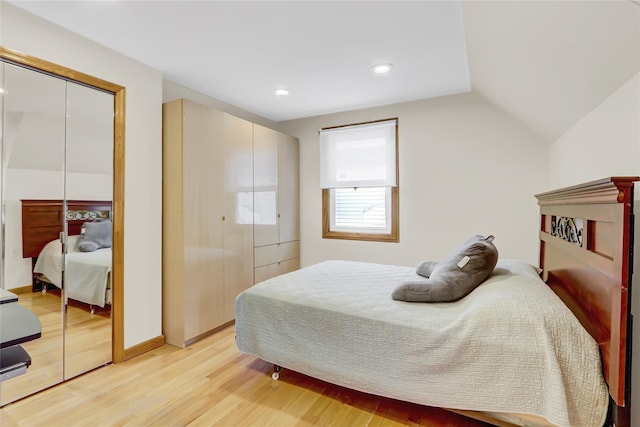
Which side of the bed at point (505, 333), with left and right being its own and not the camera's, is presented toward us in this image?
left

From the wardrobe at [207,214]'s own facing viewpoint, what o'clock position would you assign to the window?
The window is roughly at 10 o'clock from the wardrobe.

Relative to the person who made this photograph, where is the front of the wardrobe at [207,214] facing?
facing the viewer and to the right of the viewer

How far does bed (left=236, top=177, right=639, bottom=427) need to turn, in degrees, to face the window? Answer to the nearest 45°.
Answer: approximately 45° to its right

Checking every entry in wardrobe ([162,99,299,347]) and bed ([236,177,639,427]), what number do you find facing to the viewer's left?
1

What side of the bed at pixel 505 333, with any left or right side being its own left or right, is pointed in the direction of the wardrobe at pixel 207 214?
front

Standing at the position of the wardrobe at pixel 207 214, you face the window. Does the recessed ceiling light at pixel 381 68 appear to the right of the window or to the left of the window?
right
